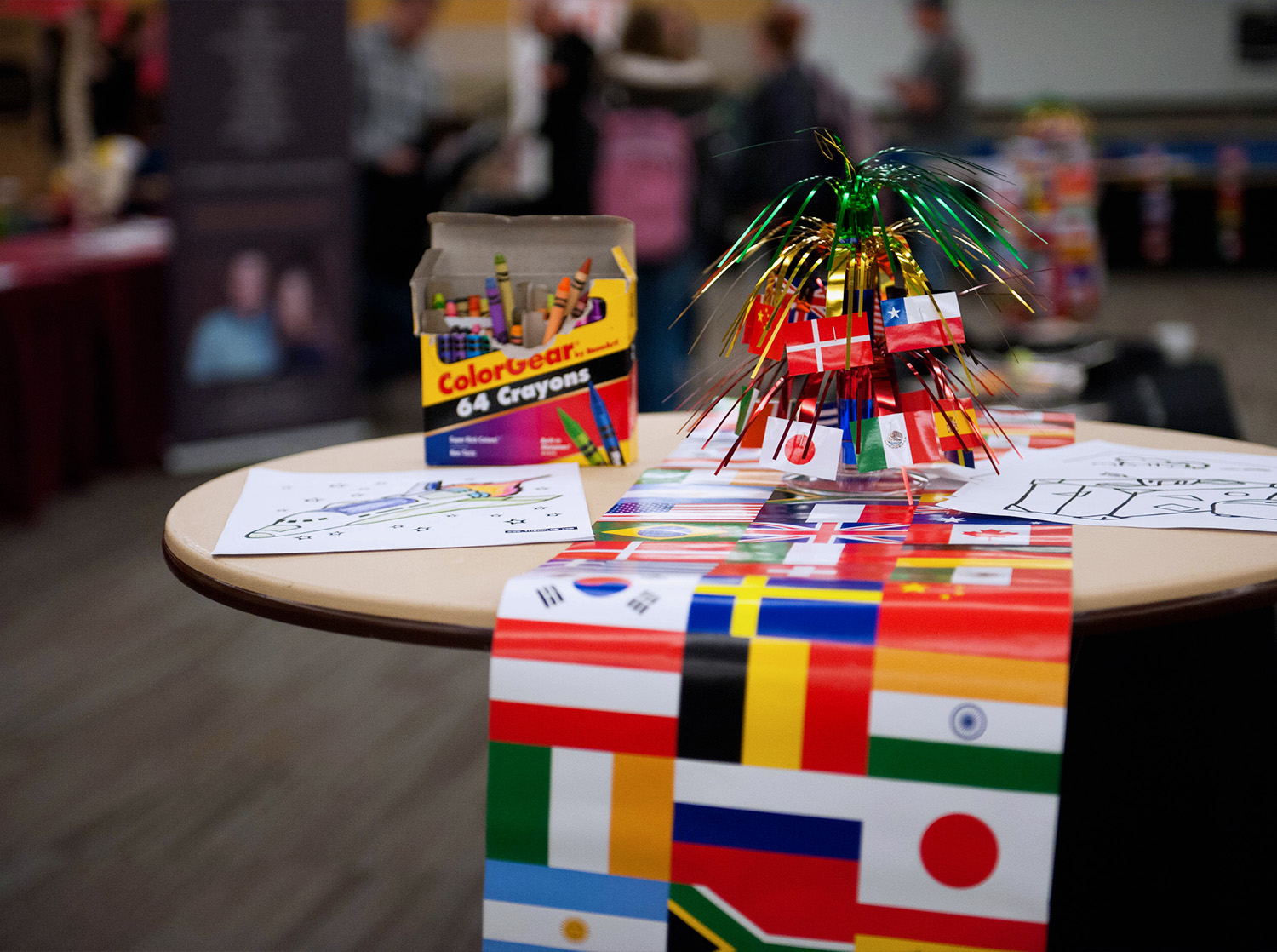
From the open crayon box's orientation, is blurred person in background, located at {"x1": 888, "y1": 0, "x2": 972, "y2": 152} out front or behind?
behind

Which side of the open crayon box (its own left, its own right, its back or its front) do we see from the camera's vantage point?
front

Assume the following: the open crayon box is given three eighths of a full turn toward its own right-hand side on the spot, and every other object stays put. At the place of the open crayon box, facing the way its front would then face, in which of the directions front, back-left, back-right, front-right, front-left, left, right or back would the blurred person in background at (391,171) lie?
front-right

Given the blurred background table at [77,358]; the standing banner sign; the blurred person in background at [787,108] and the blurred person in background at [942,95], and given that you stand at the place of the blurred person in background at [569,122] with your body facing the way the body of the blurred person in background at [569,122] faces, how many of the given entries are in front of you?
2
